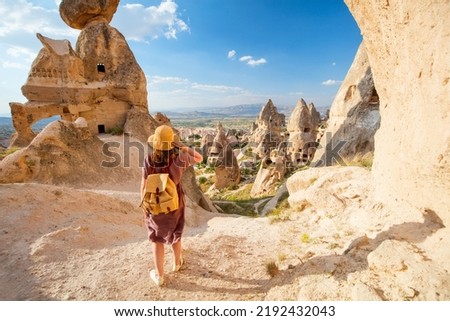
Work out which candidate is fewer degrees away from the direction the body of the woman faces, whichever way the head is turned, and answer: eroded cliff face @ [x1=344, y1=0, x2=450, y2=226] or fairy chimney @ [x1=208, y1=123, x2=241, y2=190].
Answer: the fairy chimney

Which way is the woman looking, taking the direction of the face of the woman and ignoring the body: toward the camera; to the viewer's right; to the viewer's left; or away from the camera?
away from the camera

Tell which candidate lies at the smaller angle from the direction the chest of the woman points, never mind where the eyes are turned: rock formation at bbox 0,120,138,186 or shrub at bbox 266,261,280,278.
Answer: the rock formation

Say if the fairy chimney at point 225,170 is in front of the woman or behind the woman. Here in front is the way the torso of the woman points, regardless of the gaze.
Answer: in front

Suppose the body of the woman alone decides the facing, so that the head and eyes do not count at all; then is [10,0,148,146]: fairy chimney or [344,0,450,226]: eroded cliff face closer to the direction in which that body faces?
the fairy chimney

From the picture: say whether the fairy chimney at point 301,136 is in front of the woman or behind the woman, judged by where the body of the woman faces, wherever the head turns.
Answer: in front

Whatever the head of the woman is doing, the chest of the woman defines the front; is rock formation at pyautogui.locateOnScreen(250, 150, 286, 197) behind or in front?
in front

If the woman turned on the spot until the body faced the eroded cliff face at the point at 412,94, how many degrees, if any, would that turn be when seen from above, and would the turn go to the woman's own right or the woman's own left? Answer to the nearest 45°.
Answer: approximately 90° to the woman's own right

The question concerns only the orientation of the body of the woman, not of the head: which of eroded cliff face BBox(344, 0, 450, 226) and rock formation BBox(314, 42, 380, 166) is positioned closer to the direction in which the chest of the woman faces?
the rock formation

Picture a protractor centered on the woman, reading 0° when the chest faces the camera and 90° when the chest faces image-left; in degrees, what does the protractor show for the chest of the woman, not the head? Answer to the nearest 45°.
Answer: approximately 180°

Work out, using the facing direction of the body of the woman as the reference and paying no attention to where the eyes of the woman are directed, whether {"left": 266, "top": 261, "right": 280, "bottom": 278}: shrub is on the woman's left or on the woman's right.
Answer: on the woman's right
